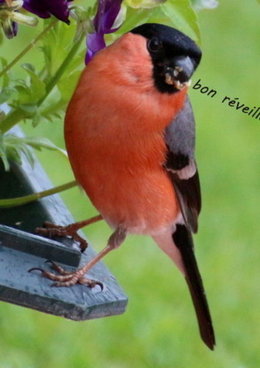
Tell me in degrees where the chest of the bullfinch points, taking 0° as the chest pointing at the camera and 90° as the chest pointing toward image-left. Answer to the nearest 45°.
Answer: approximately 45°
